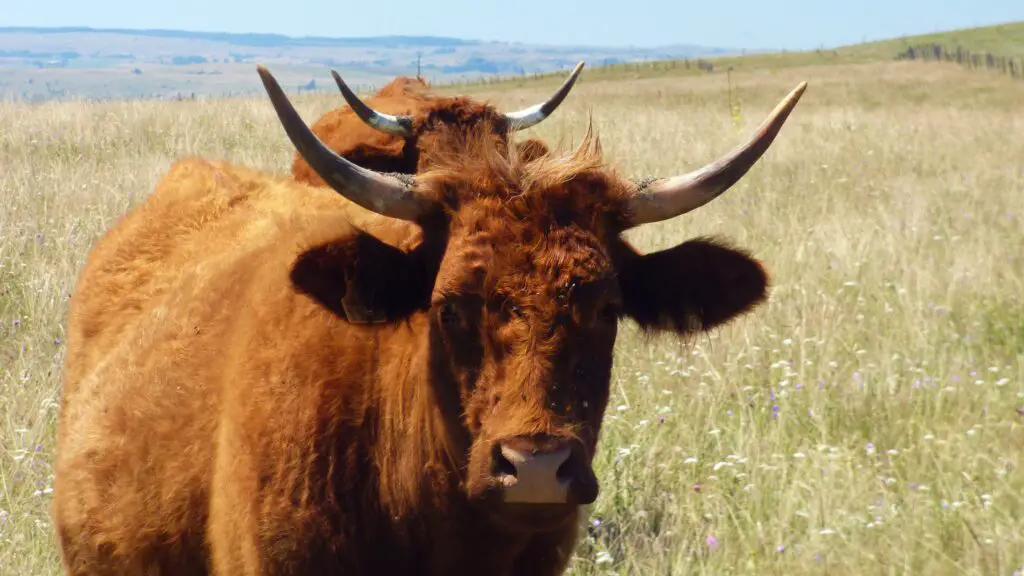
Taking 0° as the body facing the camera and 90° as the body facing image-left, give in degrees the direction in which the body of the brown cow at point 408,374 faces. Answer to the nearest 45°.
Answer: approximately 315°
